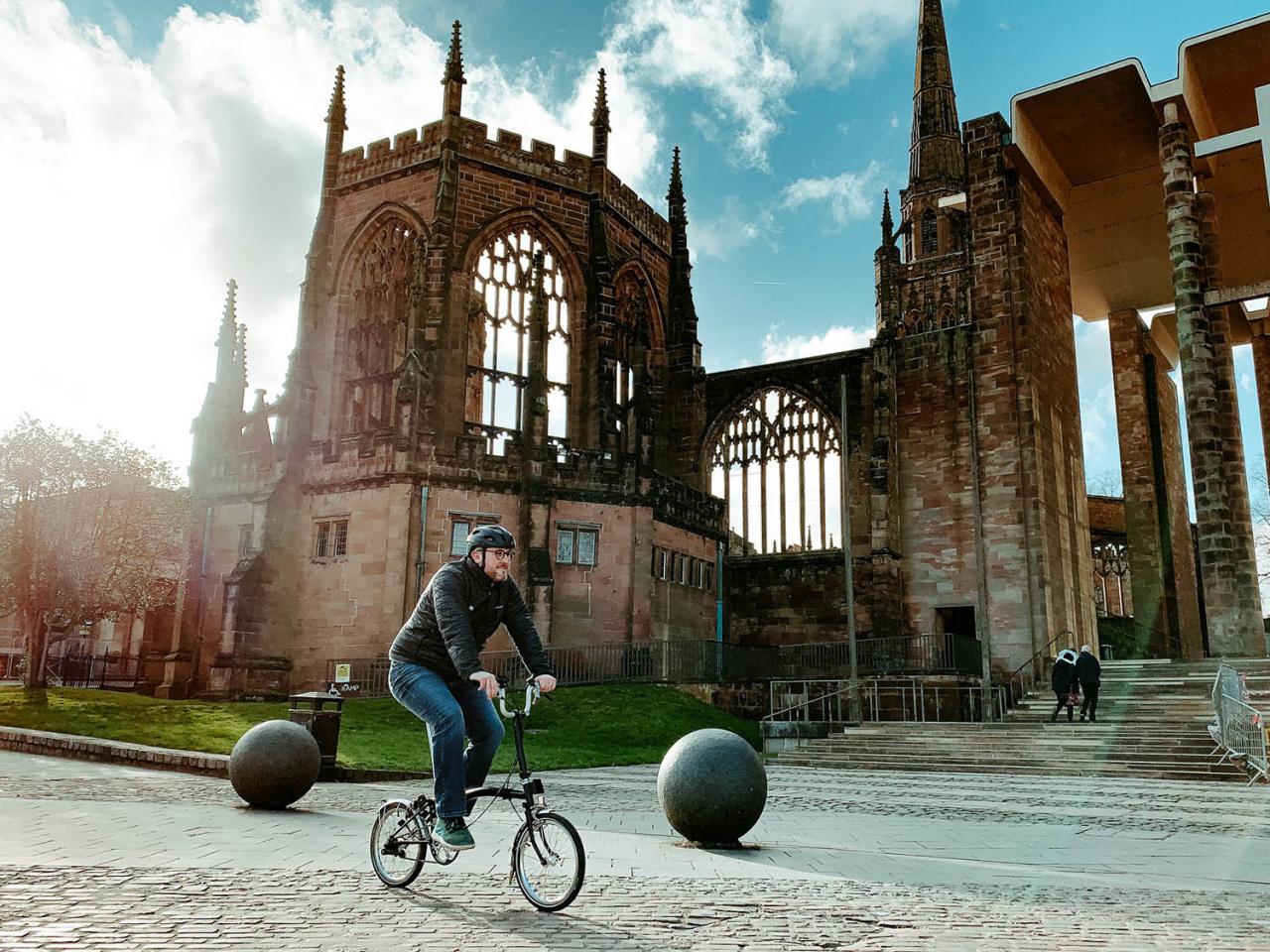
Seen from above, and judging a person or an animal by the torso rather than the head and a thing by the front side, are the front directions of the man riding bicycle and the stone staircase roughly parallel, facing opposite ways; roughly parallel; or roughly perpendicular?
roughly perpendicular

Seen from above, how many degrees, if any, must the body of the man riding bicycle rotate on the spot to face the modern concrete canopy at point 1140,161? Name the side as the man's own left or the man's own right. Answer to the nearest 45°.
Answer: approximately 90° to the man's own left

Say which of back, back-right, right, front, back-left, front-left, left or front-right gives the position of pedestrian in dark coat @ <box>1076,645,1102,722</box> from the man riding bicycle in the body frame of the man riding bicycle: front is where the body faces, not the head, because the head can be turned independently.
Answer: left

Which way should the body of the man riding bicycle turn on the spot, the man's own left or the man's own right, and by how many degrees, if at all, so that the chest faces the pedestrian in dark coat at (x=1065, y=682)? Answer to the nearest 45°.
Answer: approximately 90° to the man's own left

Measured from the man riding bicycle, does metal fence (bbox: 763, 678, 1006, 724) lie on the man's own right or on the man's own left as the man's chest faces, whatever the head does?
on the man's own left

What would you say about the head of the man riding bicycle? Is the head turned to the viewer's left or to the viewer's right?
to the viewer's right

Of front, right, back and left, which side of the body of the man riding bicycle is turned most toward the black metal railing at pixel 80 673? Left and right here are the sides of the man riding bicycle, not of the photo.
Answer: back

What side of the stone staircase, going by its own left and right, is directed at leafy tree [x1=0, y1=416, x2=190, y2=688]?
right
